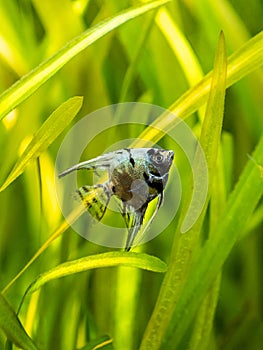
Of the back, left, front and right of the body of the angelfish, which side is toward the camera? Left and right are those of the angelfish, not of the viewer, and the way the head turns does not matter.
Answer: right
